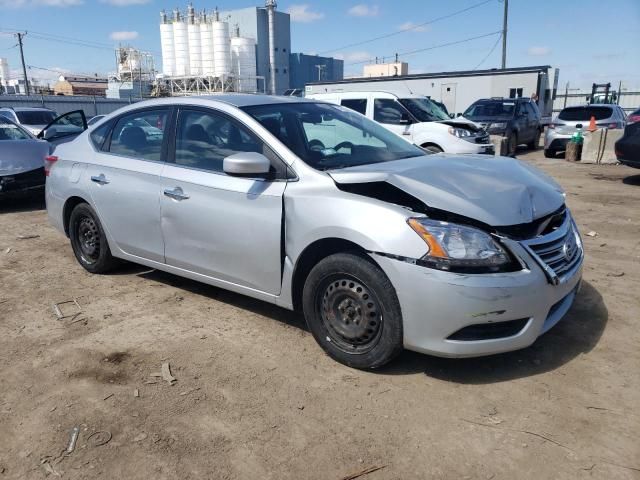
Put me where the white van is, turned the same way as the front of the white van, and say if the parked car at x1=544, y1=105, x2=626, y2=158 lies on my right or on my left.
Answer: on my left

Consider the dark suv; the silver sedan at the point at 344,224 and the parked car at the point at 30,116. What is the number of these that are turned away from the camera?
0

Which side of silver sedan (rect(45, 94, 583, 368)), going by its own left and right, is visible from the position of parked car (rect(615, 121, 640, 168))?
left

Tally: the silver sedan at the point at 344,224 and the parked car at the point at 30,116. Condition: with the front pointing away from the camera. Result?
0

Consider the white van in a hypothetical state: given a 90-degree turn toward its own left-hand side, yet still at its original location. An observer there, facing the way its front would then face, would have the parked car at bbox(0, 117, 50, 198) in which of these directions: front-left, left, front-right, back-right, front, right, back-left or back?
back

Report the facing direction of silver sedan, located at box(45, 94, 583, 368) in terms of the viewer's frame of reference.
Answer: facing the viewer and to the right of the viewer

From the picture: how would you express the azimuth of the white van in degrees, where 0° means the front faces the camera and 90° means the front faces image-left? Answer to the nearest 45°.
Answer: approximately 315°

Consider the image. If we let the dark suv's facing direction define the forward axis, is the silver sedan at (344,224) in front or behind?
in front

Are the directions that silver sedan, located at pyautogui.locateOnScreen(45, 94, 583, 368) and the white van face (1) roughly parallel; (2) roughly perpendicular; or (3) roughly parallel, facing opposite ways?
roughly parallel

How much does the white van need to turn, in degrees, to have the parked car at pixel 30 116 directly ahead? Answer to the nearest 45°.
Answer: approximately 135° to its right

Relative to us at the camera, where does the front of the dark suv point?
facing the viewer and to the left of the viewer

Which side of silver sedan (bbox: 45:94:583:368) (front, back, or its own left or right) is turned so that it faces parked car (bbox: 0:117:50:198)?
back

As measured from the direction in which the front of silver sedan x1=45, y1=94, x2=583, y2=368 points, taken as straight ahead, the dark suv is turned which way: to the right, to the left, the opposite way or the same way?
to the right

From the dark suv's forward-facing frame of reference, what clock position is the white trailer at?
The white trailer is roughly at 4 o'clock from the dark suv.

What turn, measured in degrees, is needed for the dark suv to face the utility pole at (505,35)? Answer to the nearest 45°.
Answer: approximately 135° to its right
